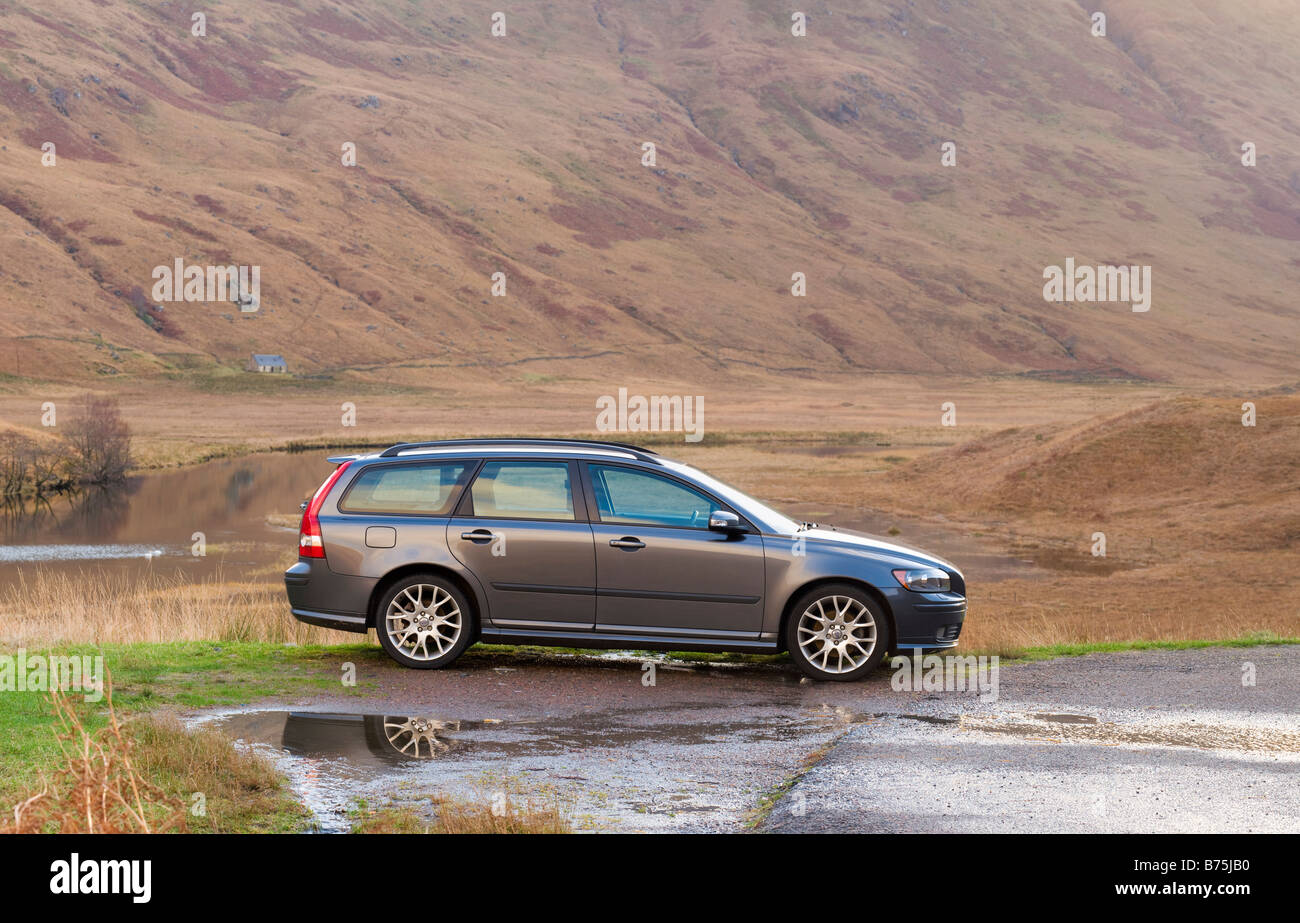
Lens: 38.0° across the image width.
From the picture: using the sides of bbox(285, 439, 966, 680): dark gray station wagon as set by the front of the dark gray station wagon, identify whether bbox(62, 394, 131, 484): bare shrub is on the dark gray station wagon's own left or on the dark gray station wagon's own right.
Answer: on the dark gray station wagon's own left

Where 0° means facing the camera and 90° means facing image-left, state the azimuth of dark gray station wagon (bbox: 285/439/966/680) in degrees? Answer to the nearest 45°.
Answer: approximately 270°
